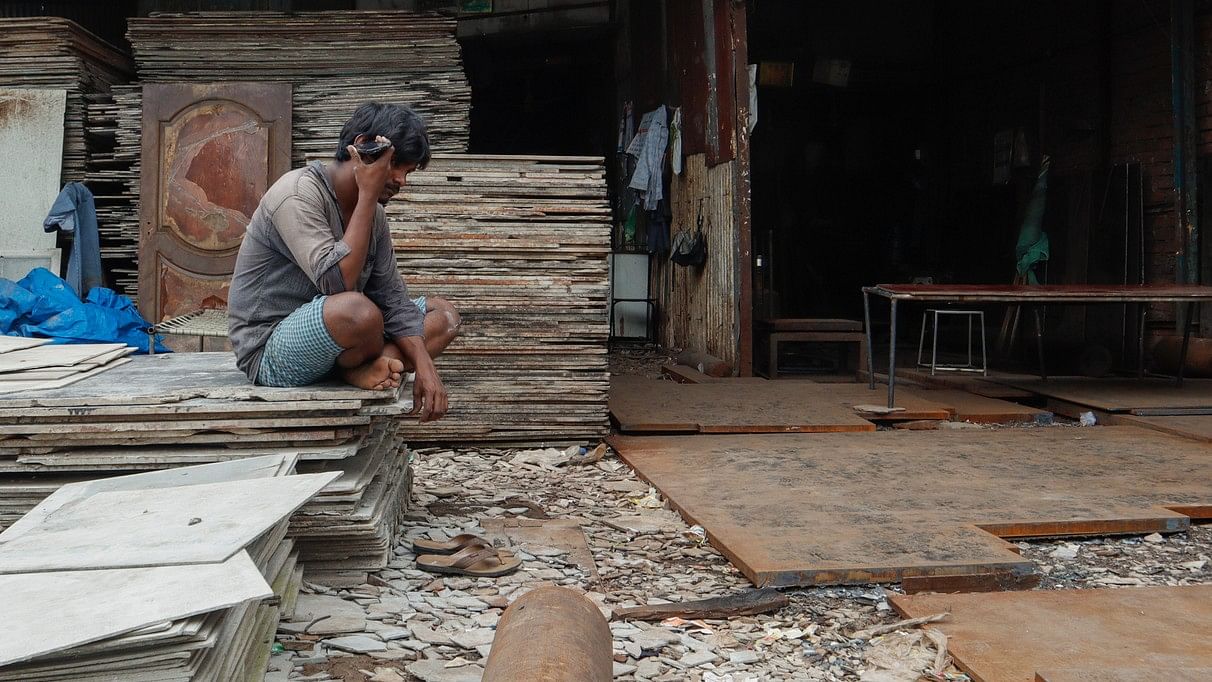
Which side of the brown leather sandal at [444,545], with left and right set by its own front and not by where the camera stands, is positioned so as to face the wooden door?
left

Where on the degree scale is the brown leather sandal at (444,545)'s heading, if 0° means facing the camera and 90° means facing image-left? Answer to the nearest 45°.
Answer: approximately 270°

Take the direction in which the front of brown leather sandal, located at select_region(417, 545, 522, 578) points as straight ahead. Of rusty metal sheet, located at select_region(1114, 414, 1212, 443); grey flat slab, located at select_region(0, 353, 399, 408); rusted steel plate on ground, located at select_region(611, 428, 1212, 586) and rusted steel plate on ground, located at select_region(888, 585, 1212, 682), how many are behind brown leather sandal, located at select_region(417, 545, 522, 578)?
1

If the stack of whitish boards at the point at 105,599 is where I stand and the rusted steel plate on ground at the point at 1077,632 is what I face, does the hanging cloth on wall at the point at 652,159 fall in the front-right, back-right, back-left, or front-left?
front-left

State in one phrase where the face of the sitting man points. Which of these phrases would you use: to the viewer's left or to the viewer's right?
to the viewer's right

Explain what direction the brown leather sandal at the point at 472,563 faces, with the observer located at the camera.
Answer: facing to the right of the viewer

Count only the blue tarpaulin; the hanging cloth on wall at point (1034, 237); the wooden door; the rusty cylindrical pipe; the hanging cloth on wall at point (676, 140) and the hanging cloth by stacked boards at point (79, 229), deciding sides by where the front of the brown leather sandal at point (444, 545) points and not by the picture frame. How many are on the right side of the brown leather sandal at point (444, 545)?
1

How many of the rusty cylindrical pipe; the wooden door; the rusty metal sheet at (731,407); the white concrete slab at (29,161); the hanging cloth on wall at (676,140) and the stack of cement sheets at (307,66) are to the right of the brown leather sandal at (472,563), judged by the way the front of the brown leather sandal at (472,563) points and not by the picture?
1
